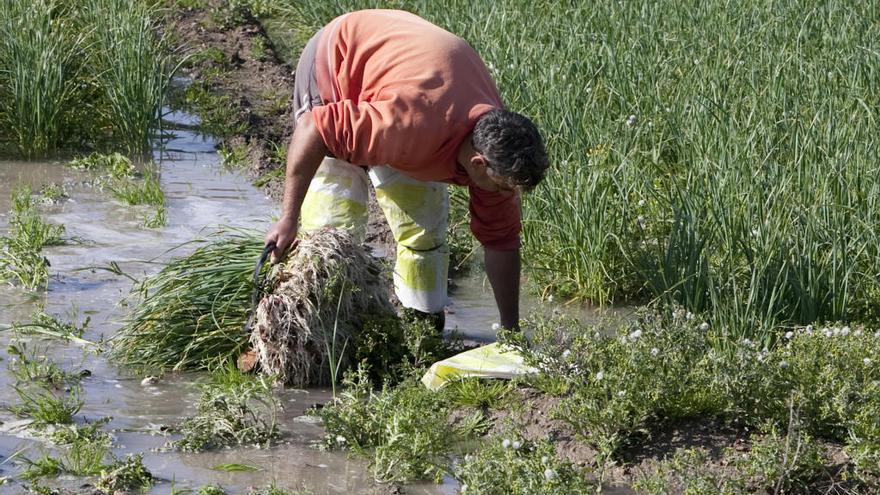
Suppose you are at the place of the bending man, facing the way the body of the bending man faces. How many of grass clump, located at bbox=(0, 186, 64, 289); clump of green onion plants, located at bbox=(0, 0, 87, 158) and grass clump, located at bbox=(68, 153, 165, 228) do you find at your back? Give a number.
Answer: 3

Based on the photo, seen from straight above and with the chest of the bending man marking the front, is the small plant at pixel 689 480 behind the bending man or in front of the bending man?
in front

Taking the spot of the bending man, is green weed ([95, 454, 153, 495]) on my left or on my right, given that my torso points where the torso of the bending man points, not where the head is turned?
on my right

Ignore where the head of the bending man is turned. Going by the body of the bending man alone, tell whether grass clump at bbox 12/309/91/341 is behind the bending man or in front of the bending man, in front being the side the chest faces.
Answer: behind

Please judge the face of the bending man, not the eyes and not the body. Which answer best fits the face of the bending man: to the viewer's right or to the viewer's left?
to the viewer's right

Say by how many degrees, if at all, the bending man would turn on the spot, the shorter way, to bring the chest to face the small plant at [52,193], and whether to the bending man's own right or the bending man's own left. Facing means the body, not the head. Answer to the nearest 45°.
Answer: approximately 180°

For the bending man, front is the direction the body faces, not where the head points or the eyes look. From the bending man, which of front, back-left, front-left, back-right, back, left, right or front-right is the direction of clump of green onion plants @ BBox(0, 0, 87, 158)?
back

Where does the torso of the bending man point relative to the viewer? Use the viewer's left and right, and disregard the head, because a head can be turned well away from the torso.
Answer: facing the viewer and to the right of the viewer

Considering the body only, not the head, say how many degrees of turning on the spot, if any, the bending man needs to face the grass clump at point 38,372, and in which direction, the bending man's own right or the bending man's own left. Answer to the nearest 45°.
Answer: approximately 135° to the bending man's own right

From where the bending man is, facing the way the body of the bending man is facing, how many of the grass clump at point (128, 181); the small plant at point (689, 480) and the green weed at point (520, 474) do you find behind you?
1

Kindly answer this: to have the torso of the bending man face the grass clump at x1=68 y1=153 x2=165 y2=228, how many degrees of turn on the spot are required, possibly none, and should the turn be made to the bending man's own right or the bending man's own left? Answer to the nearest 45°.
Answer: approximately 180°

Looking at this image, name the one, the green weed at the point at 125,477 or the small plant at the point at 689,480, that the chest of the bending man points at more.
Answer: the small plant
